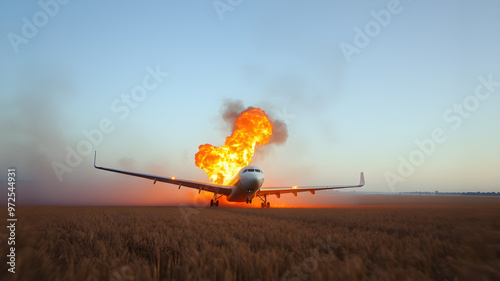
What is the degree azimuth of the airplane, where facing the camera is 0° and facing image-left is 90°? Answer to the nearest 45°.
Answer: approximately 0°
